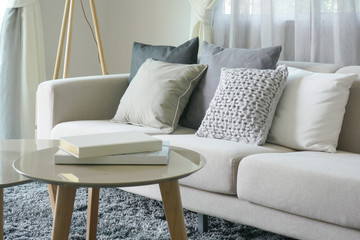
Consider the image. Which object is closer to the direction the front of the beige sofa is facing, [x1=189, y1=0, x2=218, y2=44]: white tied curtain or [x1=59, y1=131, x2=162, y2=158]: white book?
the white book

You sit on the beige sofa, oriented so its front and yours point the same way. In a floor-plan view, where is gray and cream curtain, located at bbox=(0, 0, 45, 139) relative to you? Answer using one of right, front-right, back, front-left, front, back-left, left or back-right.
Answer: right

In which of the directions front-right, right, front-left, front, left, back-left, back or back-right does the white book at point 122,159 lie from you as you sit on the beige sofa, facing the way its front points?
front

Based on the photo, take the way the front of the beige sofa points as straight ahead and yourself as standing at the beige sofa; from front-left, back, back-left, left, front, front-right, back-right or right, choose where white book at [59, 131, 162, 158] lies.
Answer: front

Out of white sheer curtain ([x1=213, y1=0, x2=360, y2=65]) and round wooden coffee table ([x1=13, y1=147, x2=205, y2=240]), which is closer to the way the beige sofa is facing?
the round wooden coffee table

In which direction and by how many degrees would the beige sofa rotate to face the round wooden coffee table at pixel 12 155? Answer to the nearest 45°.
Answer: approximately 45° to its right

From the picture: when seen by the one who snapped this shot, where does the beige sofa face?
facing the viewer and to the left of the viewer

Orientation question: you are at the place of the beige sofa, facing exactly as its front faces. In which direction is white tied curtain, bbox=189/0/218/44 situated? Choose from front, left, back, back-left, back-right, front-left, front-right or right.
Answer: back-right

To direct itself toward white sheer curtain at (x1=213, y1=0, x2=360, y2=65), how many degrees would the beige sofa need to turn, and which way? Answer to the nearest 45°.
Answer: approximately 135° to its right
